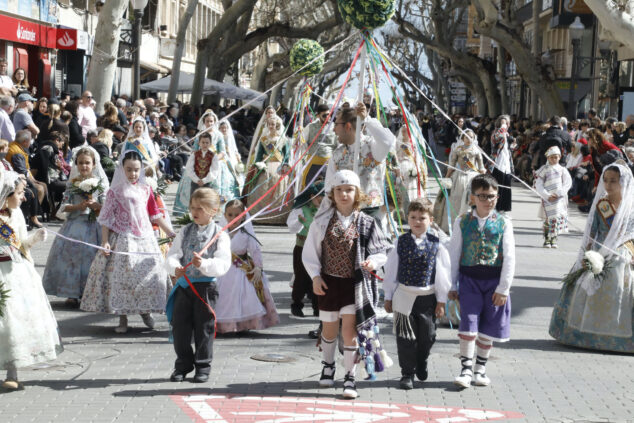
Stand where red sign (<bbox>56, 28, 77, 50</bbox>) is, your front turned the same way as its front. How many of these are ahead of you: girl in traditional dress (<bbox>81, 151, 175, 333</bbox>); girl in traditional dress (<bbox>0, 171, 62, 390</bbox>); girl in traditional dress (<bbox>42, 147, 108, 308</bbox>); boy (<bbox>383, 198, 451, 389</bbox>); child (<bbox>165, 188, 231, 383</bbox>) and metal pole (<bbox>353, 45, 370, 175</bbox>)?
6

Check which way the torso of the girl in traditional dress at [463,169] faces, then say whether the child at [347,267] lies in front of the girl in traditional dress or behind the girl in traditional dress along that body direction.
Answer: in front

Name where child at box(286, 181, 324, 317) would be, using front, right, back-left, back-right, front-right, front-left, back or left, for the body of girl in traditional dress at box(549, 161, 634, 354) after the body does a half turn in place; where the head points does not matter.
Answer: back-left

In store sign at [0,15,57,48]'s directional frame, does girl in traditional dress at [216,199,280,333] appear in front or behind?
in front

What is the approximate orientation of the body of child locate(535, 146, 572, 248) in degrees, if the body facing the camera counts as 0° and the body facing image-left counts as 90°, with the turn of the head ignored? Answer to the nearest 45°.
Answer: approximately 0°

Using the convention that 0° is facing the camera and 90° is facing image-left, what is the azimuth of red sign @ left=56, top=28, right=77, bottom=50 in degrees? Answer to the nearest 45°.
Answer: approximately 0°
